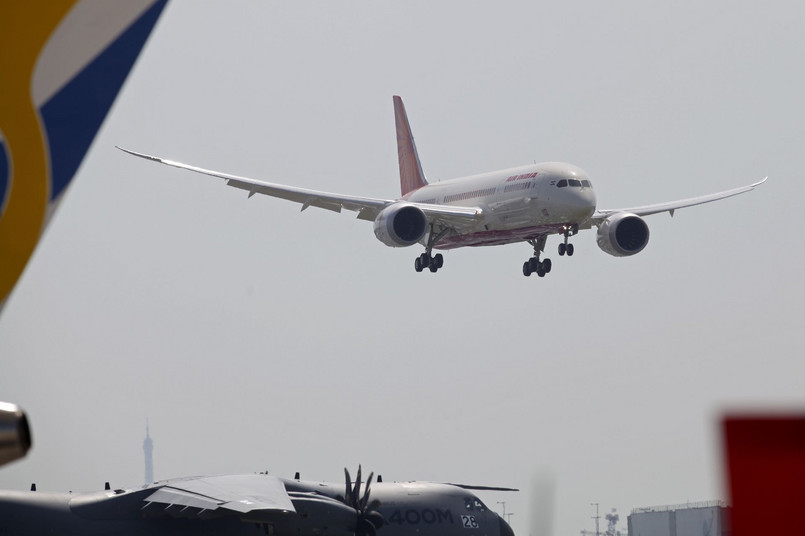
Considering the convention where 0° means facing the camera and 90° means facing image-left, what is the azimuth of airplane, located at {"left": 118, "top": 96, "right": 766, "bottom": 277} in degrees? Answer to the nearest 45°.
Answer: approximately 315°
